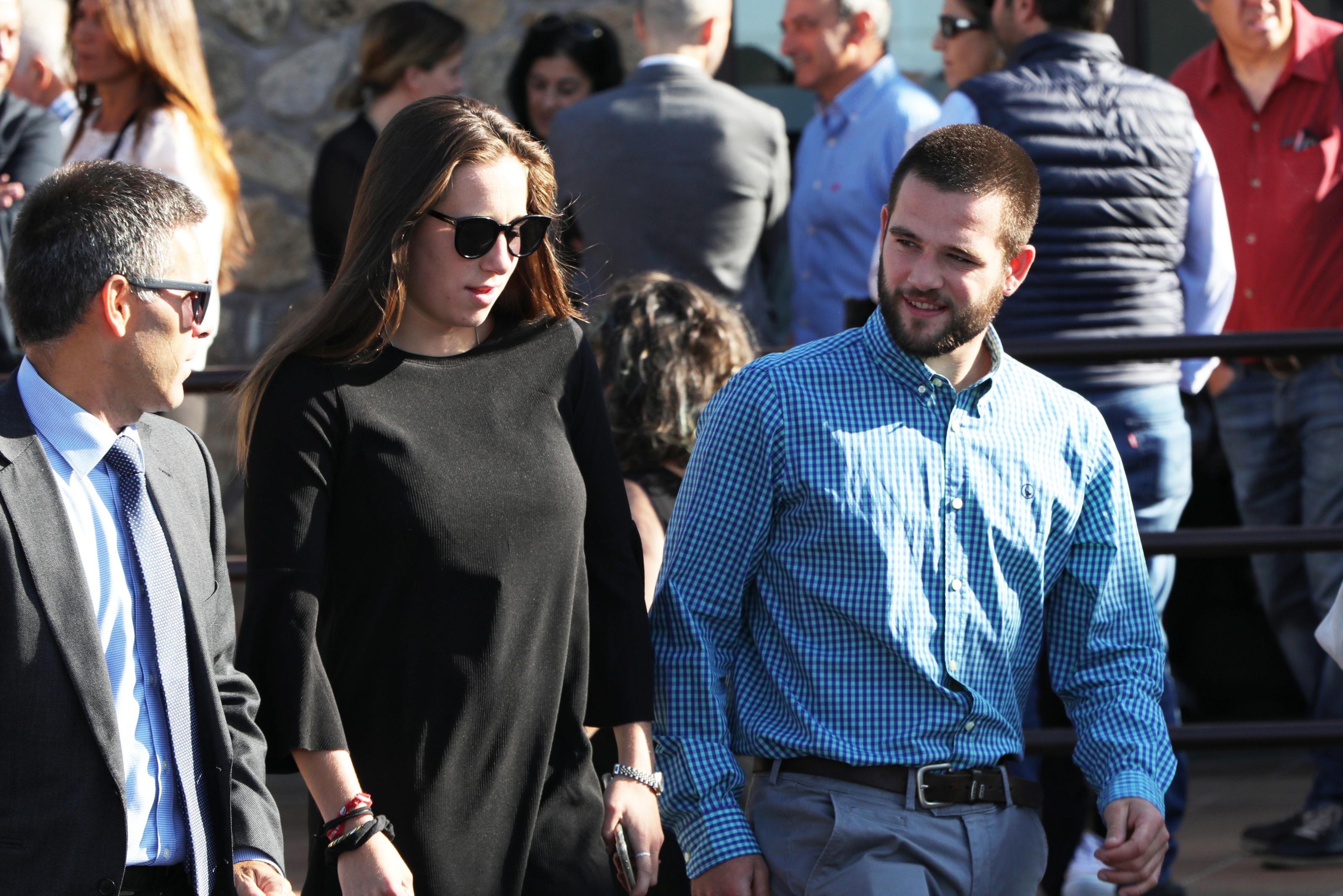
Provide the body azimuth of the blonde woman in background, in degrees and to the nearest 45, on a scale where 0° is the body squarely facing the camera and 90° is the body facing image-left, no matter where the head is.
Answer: approximately 45°

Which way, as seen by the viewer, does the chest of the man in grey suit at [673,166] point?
away from the camera

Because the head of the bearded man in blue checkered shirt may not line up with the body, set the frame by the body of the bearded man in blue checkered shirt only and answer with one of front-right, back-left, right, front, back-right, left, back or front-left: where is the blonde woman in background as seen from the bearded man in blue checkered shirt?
back-right

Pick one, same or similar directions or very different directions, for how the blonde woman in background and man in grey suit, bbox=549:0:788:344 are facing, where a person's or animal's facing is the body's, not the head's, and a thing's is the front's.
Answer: very different directions

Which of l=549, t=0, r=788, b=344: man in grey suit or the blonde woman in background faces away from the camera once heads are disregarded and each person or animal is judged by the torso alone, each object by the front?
the man in grey suit

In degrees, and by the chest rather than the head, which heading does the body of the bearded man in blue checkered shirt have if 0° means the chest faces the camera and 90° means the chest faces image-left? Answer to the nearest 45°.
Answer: approximately 0°

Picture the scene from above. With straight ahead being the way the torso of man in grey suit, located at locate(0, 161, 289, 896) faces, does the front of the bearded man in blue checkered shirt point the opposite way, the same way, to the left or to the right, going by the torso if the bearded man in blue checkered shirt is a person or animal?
to the right

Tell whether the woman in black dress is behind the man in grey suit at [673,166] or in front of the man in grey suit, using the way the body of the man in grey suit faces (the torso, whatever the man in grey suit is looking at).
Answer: behind

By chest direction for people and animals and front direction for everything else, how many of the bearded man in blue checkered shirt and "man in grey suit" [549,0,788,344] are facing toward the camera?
1

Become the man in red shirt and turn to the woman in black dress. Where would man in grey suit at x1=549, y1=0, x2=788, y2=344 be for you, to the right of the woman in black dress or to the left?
right

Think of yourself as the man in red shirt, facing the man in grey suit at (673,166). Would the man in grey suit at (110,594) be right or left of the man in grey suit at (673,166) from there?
left

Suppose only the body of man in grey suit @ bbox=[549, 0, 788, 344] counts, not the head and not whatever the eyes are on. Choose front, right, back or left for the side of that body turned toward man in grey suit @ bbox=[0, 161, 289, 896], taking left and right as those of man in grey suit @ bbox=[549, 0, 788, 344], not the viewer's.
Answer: back

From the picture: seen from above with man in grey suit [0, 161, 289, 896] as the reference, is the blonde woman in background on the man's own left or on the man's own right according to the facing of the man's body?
on the man's own left

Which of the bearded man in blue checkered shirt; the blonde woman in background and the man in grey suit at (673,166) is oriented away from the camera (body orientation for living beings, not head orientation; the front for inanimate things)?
the man in grey suit
